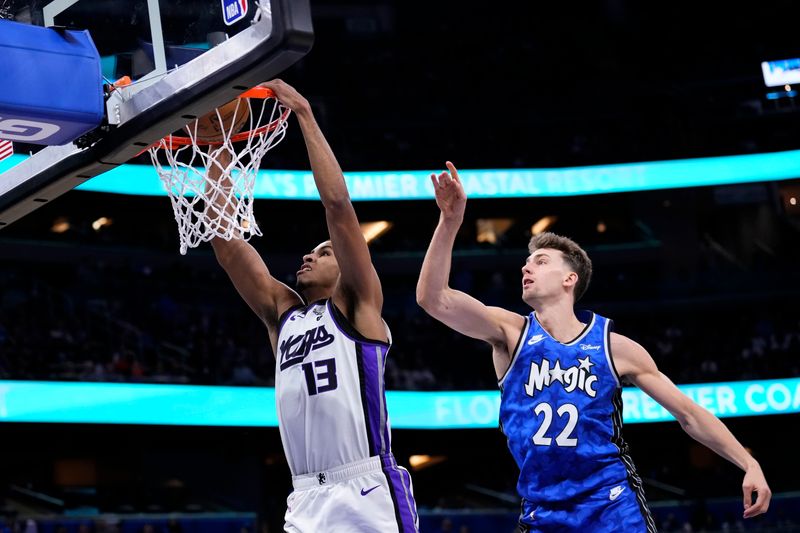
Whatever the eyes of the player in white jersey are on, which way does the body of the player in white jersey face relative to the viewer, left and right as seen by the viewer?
facing the viewer and to the left of the viewer

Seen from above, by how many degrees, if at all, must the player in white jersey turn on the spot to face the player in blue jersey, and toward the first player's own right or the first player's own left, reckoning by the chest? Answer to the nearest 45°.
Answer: approximately 135° to the first player's own left

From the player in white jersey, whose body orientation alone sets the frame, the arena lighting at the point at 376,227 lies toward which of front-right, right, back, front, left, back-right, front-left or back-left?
back-right

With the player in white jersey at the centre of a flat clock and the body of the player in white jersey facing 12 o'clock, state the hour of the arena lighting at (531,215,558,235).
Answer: The arena lighting is roughly at 5 o'clock from the player in white jersey.

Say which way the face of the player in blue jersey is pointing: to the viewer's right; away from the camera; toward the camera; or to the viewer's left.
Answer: to the viewer's left

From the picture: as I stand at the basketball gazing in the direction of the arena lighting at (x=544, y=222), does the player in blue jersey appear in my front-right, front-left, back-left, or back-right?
front-right
